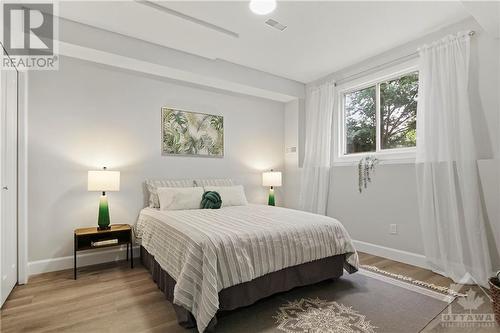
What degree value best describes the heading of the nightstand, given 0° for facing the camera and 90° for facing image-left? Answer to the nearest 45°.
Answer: approximately 315°

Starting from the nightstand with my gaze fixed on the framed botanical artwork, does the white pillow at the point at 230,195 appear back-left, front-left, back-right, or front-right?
front-right

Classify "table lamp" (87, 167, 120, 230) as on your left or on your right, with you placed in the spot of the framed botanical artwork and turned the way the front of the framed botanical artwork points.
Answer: on your right

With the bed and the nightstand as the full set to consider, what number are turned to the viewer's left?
0

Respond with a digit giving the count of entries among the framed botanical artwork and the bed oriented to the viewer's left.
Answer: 0

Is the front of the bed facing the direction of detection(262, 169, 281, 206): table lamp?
no

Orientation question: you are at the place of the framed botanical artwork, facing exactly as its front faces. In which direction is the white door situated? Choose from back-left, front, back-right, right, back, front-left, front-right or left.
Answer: right

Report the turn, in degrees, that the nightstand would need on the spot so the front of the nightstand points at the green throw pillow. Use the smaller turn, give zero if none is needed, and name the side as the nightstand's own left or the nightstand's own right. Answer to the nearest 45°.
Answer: approximately 45° to the nightstand's own left

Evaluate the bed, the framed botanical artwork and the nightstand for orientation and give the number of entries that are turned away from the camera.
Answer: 0

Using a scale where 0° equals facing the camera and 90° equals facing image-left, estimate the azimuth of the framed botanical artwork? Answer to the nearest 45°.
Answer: approximately 315°

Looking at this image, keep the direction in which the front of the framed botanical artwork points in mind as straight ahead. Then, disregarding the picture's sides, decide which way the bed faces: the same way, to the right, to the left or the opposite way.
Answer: the same way

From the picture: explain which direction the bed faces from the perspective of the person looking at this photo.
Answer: facing the viewer and to the right of the viewer

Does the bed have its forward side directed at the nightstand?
no
